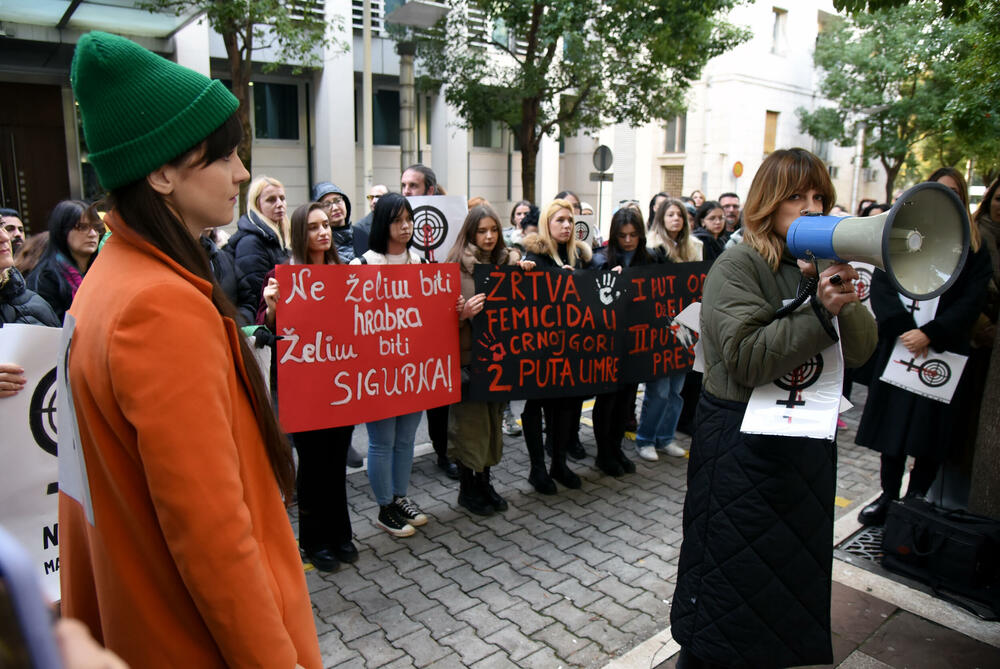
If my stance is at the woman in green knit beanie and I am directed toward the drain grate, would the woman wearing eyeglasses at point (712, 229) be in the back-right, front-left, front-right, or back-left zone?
front-left

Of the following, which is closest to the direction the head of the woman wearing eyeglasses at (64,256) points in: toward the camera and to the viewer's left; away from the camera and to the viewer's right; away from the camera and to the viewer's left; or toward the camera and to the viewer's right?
toward the camera and to the viewer's right

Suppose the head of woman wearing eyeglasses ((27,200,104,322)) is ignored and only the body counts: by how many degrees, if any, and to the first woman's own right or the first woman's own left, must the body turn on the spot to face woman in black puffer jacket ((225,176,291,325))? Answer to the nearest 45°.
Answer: approximately 45° to the first woman's own left

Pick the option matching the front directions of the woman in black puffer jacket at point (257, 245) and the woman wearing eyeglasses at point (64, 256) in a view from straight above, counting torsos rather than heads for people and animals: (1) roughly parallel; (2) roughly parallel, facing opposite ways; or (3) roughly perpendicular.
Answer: roughly parallel

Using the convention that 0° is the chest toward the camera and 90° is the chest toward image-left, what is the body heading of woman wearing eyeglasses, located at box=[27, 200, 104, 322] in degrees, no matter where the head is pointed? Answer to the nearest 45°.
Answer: approximately 315°

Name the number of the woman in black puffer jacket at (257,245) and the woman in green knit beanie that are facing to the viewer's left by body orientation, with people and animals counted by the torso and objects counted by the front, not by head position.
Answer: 0

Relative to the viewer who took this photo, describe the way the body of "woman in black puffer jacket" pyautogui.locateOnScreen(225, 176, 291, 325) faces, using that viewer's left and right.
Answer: facing the viewer and to the right of the viewer

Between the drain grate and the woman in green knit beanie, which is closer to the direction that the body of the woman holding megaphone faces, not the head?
the woman in green knit beanie

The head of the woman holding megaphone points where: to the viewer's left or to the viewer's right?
to the viewer's right

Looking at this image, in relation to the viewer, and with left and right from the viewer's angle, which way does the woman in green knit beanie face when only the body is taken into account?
facing to the right of the viewer

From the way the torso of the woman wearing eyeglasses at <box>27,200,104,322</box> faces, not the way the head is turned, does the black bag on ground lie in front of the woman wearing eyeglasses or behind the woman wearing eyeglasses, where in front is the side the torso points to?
in front

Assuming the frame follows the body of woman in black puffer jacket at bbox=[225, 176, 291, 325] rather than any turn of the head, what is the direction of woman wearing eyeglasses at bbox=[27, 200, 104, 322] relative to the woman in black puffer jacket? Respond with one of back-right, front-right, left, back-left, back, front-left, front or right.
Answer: back-right

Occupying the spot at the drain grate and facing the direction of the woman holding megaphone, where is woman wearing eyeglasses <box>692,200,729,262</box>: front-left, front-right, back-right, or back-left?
back-right

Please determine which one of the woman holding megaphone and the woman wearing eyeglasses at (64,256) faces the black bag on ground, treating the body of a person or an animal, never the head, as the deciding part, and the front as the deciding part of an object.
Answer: the woman wearing eyeglasses

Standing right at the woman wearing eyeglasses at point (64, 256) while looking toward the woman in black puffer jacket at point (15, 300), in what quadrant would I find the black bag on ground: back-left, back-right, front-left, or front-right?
front-left
